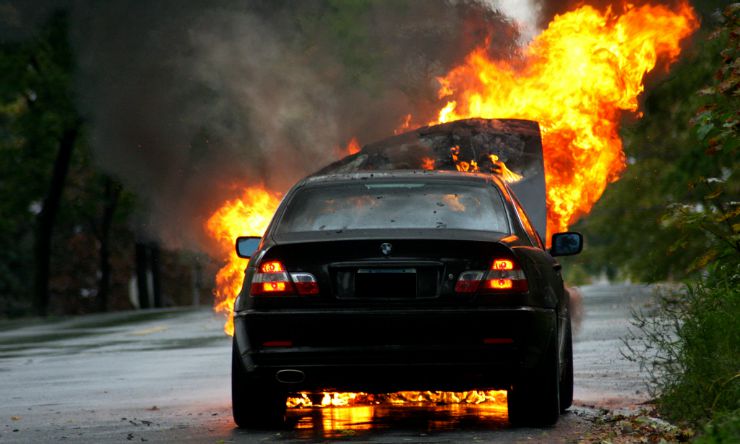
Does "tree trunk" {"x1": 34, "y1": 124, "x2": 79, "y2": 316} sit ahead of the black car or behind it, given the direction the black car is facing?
ahead

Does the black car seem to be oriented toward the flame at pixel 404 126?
yes

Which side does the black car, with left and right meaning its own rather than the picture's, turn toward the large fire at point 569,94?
front

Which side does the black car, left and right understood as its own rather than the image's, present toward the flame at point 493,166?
front

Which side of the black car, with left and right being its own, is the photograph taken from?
back

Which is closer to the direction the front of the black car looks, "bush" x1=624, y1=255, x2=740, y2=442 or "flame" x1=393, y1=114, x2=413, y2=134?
the flame
